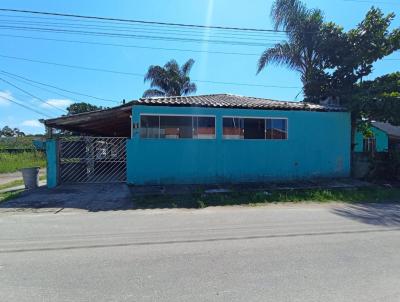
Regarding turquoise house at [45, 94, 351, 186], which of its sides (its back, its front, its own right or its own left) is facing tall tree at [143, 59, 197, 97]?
back

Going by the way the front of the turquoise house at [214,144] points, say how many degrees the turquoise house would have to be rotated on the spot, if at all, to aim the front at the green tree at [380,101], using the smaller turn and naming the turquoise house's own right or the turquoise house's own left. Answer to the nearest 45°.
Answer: approximately 90° to the turquoise house's own left

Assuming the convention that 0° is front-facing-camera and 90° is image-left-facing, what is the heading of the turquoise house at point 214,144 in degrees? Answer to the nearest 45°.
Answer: approximately 0°
